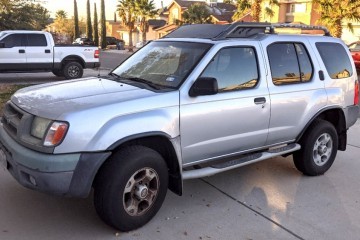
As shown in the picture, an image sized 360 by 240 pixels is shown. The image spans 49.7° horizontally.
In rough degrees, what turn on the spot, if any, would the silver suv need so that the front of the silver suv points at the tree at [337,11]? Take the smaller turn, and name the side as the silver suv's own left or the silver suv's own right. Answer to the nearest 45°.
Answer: approximately 180°

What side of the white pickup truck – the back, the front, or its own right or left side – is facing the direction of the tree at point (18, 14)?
right

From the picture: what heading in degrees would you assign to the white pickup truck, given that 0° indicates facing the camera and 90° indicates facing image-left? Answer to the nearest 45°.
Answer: approximately 90°

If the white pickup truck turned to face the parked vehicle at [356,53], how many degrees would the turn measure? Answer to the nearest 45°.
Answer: approximately 180°

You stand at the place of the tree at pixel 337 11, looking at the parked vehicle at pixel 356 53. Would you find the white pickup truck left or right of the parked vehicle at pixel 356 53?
right

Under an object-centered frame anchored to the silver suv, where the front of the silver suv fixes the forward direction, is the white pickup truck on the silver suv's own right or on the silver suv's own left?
on the silver suv's own right

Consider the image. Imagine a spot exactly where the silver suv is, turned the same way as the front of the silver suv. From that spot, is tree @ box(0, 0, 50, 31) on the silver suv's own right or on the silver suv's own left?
on the silver suv's own right

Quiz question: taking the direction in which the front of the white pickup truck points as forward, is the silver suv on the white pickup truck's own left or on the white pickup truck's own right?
on the white pickup truck's own left

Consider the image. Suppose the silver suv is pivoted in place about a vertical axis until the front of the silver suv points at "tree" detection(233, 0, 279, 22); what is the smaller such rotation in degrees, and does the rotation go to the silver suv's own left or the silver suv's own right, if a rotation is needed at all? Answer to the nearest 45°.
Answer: approximately 135° to the silver suv's own right
